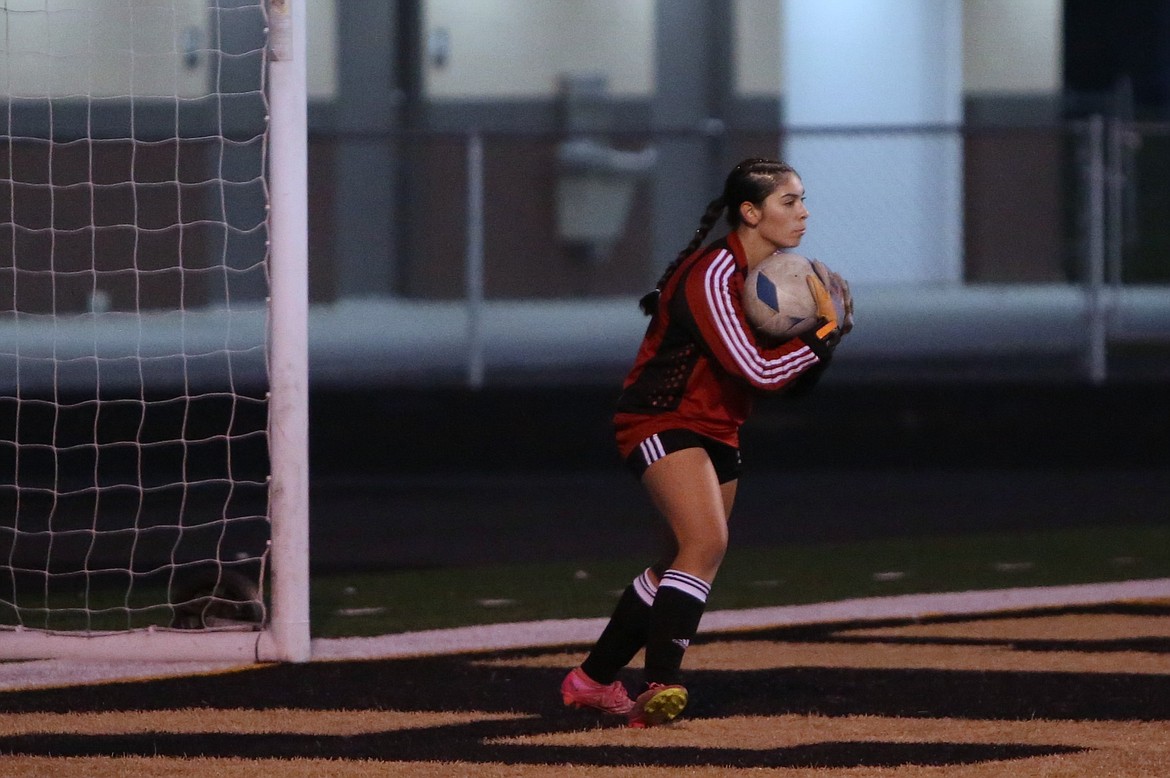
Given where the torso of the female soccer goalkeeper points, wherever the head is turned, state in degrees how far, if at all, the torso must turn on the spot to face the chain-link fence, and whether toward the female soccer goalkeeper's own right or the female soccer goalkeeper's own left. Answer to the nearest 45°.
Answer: approximately 90° to the female soccer goalkeeper's own left

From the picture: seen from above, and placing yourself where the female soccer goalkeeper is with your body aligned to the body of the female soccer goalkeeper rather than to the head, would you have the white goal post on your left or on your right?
on your left

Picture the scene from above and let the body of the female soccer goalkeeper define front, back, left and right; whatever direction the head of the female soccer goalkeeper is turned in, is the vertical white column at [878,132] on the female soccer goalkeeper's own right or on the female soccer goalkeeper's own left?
on the female soccer goalkeeper's own left

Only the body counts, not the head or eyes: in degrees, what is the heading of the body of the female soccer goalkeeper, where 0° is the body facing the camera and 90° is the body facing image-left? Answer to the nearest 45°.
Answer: approximately 270°

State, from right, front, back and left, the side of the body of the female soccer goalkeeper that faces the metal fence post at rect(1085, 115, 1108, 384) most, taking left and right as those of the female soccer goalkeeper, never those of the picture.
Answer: left
